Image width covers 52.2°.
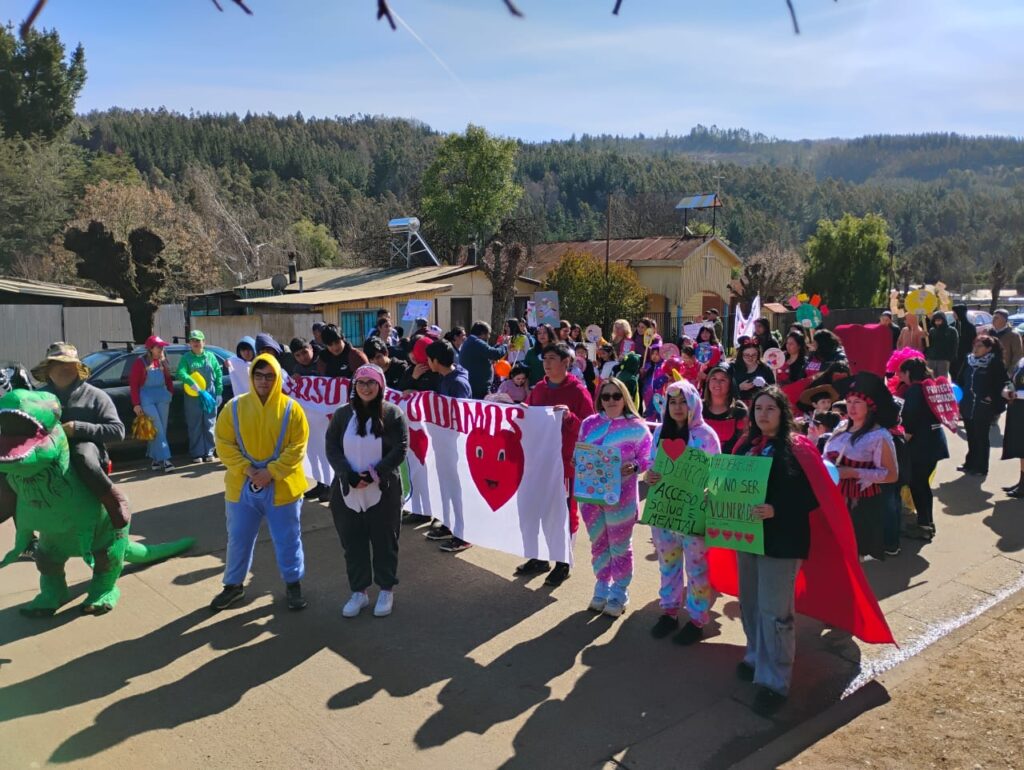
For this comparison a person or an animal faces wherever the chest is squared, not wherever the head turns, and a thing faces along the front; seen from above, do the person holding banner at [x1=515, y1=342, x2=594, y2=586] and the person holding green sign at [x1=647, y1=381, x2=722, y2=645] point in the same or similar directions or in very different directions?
same or similar directions

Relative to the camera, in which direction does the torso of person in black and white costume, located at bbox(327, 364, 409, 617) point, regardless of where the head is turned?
toward the camera

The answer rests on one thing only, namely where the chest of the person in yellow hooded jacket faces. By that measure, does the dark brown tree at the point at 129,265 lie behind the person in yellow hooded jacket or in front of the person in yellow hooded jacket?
behind

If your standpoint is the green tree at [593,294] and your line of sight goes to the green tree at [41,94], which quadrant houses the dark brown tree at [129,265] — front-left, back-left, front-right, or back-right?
front-left

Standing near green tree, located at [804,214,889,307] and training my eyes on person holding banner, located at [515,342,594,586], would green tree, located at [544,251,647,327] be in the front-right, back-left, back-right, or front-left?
front-right

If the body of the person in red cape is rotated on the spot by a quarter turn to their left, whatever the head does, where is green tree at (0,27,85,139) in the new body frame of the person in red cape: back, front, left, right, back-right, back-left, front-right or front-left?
back

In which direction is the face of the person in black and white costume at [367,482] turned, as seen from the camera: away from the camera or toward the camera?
toward the camera

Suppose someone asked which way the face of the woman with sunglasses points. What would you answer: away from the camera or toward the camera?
toward the camera

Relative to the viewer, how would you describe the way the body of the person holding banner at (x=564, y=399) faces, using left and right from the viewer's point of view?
facing the viewer and to the left of the viewer

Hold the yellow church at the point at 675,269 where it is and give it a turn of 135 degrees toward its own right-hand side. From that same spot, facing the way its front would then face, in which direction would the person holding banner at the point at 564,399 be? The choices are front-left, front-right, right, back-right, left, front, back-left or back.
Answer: left

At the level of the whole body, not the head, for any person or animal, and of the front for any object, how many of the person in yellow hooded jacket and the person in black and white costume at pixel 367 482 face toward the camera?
2

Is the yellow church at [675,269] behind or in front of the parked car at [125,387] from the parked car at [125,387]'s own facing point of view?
behind

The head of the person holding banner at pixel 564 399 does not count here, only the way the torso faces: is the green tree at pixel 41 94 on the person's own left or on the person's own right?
on the person's own right

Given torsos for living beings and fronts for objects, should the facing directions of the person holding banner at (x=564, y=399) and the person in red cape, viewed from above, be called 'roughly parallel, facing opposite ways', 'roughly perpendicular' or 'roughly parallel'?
roughly parallel

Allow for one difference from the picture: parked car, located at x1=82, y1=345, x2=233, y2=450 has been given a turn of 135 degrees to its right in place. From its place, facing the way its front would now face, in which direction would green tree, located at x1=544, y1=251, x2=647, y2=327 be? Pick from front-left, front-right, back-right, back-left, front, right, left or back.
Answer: front-right
